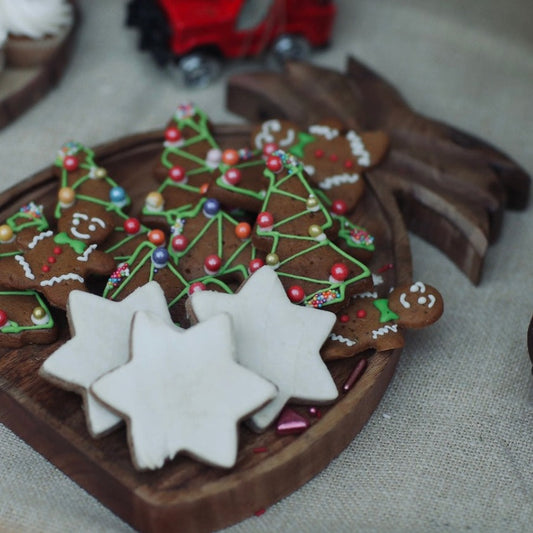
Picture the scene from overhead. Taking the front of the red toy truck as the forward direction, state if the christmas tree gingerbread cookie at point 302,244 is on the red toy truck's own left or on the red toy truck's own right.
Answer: on the red toy truck's own left

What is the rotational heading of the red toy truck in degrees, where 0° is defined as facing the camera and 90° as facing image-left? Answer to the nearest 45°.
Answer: approximately 45°
